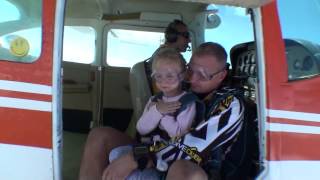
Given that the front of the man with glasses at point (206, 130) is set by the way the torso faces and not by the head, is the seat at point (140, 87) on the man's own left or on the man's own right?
on the man's own right

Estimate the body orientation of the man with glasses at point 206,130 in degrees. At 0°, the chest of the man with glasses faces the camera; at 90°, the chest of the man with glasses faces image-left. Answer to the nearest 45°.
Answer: approximately 45°
